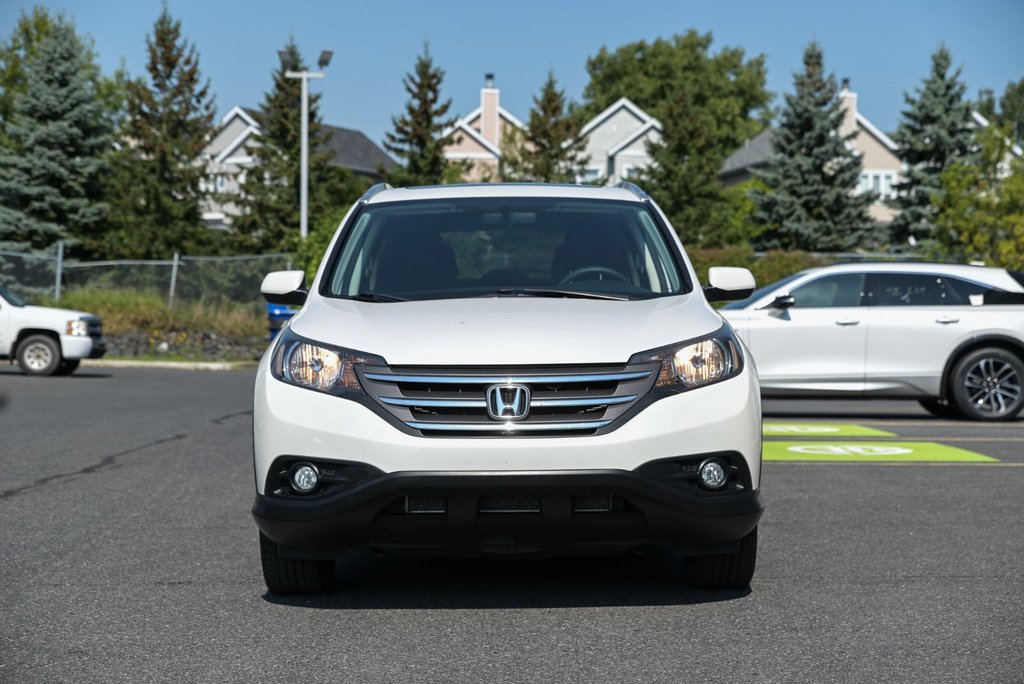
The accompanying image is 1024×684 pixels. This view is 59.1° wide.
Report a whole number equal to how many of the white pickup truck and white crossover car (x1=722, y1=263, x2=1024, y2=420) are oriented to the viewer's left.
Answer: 1

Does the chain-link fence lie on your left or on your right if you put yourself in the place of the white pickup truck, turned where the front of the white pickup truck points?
on your left

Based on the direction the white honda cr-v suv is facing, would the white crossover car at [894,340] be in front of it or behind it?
behind

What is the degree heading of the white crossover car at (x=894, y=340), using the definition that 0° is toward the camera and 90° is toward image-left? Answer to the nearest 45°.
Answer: approximately 90°

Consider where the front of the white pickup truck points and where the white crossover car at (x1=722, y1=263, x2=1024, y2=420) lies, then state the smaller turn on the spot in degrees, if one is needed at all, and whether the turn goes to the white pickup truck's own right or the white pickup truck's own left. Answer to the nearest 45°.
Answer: approximately 45° to the white pickup truck's own right

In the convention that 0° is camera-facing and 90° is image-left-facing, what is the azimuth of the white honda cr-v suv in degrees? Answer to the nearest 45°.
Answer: approximately 0°

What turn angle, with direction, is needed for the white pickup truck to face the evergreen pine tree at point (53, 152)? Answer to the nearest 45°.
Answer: approximately 90° to its left

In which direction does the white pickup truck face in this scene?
to the viewer's right

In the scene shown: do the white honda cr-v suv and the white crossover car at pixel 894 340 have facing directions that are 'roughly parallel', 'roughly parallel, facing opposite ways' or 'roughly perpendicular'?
roughly perpendicular

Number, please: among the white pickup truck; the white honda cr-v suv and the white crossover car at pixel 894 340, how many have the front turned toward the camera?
1

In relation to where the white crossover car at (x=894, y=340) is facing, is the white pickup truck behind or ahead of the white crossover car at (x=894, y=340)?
ahead

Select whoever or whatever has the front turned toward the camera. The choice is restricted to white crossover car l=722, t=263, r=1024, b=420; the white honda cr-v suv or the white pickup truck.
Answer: the white honda cr-v suv
